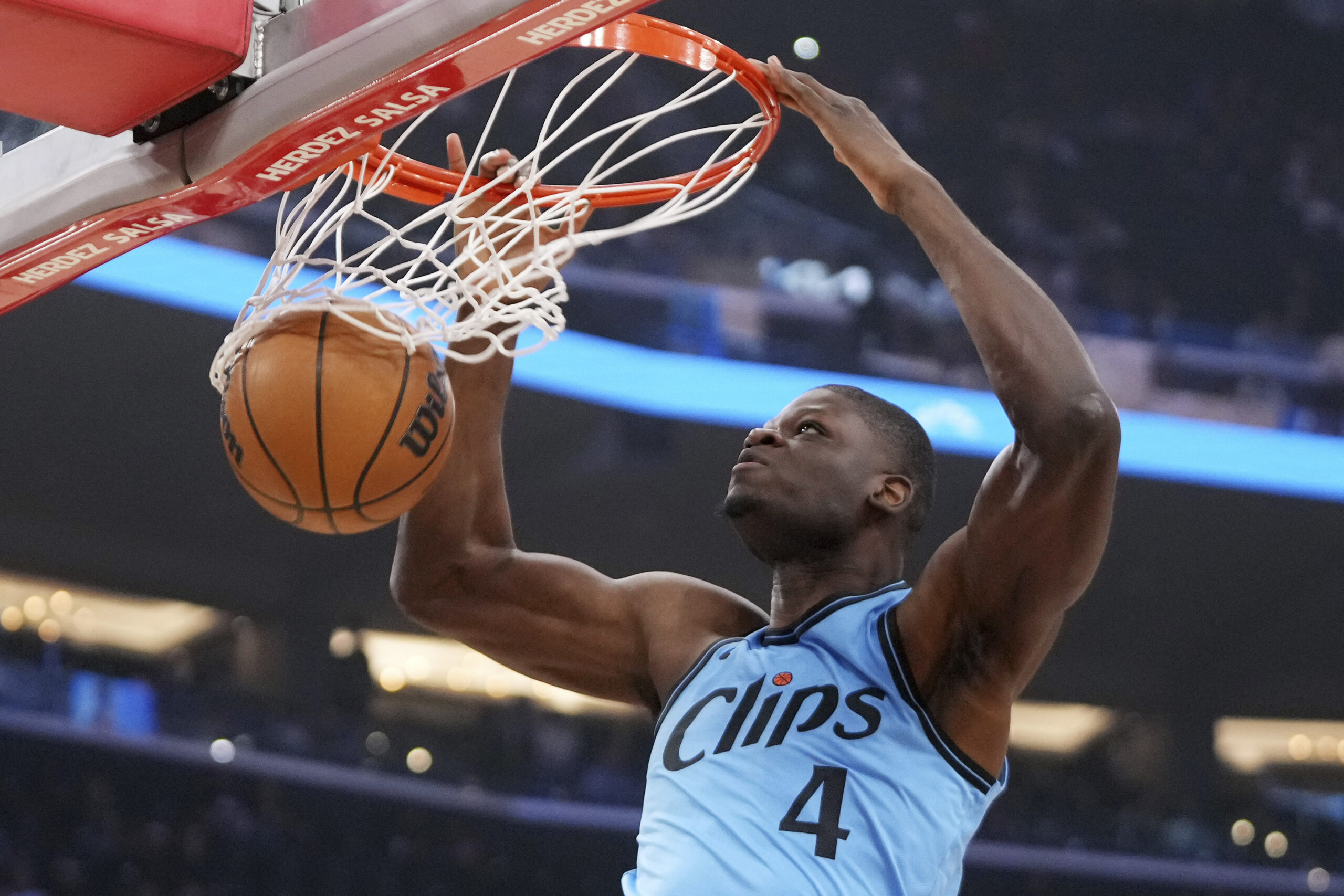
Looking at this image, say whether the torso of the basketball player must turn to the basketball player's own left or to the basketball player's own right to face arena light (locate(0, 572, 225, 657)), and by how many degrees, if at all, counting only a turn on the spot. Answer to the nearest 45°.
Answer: approximately 90° to the basketball player's own right

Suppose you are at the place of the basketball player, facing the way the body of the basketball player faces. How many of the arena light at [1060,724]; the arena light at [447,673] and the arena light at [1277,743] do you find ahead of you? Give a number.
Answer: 0

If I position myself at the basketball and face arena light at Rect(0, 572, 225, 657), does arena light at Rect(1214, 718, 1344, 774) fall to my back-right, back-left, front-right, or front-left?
front-right

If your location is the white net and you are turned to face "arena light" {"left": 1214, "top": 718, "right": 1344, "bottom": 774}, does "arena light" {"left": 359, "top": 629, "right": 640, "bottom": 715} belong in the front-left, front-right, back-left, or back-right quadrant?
front-left

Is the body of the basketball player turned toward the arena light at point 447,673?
no

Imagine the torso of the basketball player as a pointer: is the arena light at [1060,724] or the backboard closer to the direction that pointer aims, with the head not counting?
the backboard

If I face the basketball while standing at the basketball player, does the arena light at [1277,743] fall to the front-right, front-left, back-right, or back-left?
back-right

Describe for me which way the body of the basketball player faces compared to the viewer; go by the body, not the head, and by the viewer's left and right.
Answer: facing the viewer and to the left of the viewer

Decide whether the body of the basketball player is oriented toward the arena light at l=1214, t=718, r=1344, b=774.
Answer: no

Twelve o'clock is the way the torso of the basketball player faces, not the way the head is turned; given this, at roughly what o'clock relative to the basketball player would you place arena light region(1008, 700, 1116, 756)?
The arena light is roughly at 5 o'clock from the basketball player.

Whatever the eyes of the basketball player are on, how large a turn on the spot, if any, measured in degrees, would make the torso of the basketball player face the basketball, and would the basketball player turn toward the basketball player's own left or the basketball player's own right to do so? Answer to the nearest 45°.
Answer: approximately 45° to the basketball player's own right

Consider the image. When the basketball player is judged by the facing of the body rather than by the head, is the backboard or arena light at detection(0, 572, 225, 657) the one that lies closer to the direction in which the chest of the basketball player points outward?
the backboard

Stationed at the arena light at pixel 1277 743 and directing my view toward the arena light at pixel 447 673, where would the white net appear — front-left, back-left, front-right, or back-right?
front-left
